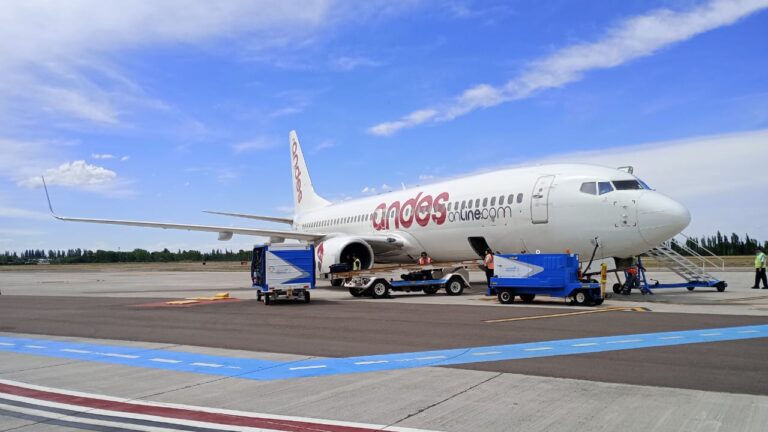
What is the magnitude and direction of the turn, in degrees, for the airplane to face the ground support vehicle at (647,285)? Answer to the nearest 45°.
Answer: approximately 45° to its left

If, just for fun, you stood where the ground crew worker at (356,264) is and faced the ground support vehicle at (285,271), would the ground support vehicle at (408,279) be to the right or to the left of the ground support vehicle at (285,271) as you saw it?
left

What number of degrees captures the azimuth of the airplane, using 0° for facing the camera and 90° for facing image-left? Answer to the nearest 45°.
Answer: approximately 315°

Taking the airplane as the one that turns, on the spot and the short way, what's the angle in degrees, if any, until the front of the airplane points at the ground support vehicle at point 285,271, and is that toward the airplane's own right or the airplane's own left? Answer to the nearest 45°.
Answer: approximately 135° to the airplane's own right

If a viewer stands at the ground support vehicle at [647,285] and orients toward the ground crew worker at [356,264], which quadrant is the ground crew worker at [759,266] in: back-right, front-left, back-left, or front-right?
back-right

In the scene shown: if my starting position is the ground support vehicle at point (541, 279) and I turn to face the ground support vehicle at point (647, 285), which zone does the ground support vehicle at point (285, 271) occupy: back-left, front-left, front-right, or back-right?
back-left

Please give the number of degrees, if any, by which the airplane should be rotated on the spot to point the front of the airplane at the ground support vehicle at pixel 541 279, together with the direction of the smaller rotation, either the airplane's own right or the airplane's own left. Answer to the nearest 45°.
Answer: approximately 45° to the airplane's own right
